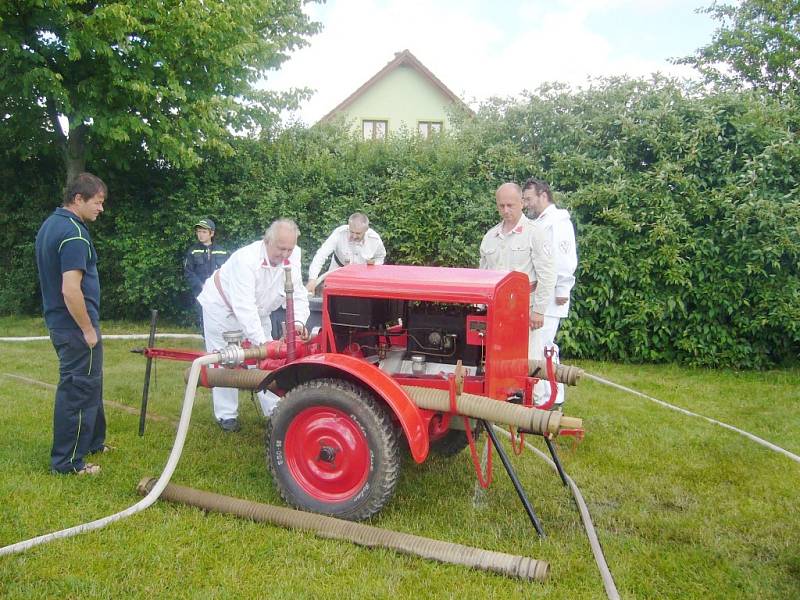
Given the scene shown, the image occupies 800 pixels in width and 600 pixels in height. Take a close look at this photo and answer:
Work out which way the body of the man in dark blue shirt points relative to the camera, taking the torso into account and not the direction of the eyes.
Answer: to the viewer's right

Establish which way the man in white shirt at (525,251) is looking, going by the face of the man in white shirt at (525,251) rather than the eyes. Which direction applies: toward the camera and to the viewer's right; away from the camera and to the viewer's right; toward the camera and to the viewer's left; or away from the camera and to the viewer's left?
toward the camera and to the viewer's left

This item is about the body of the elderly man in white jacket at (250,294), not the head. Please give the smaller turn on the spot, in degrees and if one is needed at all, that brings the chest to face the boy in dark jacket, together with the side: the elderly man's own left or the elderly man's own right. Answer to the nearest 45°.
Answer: approximately 135° to the elderly man's own left

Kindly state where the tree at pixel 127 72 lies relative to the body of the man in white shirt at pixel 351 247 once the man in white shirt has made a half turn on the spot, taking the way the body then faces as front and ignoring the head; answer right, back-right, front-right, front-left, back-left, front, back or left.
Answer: front-left

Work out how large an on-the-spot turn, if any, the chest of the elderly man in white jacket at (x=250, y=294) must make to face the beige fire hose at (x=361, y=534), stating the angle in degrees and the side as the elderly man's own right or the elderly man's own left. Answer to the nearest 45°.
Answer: approximately 45° to the elderly man's own right

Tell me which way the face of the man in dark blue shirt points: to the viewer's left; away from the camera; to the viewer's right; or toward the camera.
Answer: to the viewer's right

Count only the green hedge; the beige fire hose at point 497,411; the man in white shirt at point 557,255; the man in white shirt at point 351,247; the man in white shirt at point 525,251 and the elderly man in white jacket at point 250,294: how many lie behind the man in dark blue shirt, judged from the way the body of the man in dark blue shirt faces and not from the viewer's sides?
0

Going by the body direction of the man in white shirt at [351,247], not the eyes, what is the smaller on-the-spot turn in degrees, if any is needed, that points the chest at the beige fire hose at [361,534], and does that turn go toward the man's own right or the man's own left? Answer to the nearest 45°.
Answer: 0° — they already face it

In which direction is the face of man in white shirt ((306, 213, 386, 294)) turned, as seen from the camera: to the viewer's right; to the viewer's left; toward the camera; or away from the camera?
toward the camera

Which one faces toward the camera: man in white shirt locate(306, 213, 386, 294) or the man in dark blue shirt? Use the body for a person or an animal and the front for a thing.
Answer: the man in white shirt

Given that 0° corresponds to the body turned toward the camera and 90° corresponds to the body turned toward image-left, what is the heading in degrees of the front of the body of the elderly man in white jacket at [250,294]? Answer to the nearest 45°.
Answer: approximately 315°

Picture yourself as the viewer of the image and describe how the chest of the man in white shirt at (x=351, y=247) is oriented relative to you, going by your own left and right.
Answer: facing the viewer

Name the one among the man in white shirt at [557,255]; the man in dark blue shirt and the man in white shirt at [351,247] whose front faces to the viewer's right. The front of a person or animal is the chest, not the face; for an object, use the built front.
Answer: the man in dark blue shirt
